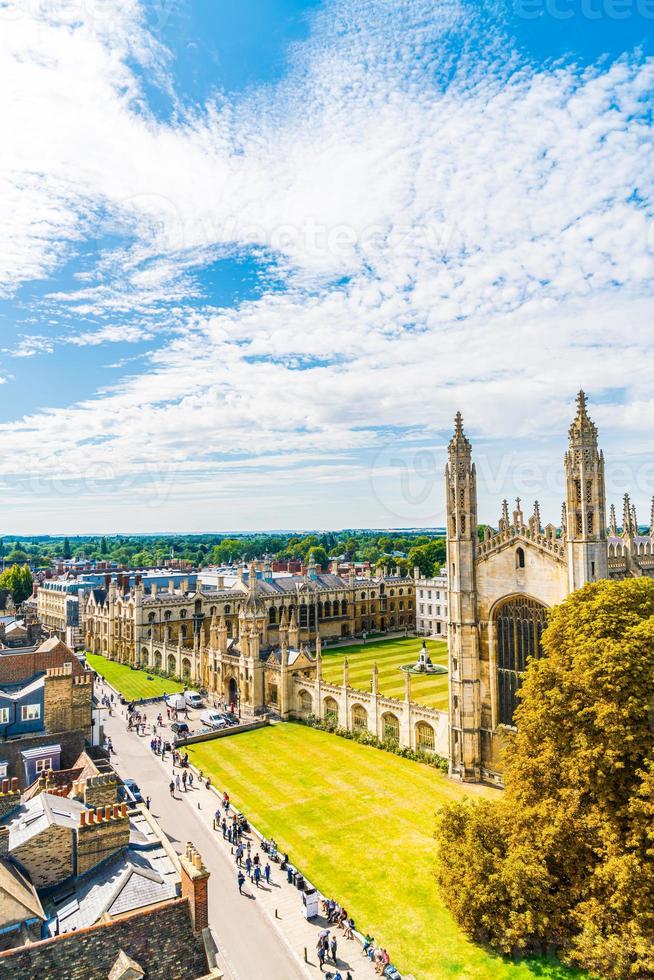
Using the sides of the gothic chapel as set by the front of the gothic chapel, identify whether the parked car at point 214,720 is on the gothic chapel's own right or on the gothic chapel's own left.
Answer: on the gothic chapel's own right

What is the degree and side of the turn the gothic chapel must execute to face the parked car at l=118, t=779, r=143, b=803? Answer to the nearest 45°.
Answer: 0° — it already faces it

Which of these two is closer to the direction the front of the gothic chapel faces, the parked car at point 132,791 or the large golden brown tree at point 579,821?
the parked car

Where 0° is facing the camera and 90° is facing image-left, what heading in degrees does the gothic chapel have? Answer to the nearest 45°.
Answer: approximately 45°

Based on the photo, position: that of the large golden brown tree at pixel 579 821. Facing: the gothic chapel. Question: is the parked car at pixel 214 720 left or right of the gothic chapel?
left

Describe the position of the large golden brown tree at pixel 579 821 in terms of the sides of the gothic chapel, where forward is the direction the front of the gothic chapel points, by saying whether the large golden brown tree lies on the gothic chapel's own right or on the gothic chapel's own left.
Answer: on the gothic chapel's own left
